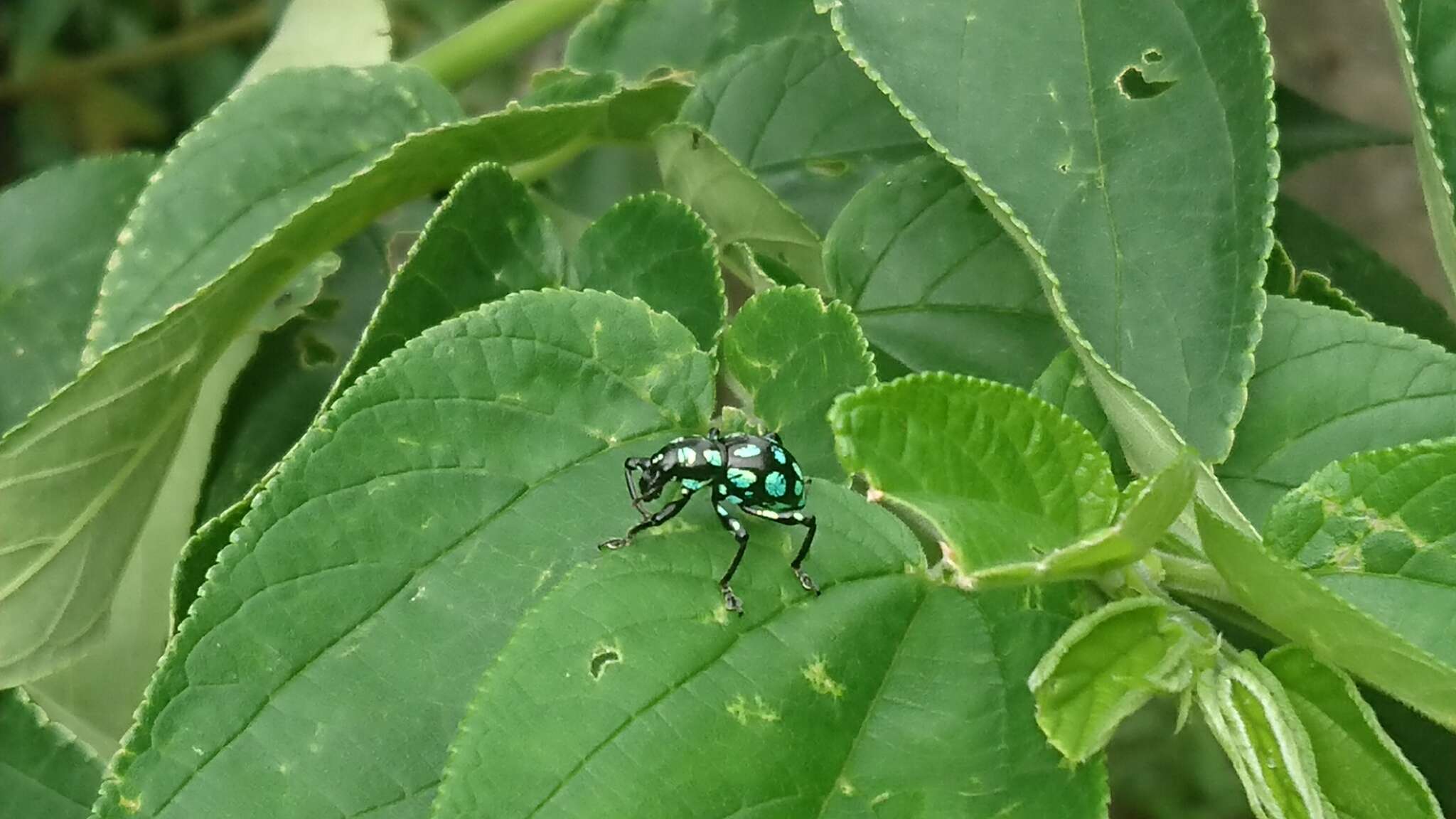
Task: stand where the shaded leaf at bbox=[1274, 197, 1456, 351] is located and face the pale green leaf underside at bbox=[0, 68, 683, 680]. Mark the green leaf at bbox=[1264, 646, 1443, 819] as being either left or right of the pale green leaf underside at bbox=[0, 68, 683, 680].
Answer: left

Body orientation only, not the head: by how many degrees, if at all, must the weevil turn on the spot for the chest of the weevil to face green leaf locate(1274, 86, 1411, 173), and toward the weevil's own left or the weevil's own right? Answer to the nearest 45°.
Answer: approximately 135° to the weevil's own right

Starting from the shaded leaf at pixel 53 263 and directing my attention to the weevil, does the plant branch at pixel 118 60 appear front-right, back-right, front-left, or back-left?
back-left

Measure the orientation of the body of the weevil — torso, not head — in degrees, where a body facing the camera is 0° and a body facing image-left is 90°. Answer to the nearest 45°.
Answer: approximately 90°
